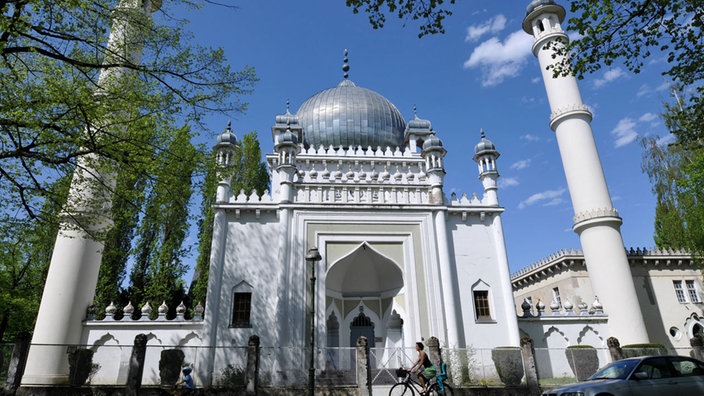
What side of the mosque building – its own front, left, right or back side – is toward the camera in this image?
front

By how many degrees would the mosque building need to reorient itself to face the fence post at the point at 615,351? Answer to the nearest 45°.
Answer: approximately 90° to its left

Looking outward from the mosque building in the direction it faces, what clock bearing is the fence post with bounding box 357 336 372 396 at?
The fence post is roughly at 12 o'clock from the mosque building.

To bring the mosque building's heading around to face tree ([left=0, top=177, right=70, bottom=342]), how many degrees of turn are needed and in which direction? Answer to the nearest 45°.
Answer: approximately 90° to its right

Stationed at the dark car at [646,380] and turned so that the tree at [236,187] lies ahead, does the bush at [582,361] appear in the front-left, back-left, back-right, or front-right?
front-right

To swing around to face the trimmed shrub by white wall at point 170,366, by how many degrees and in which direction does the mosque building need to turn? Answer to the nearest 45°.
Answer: approximately 45° to its right

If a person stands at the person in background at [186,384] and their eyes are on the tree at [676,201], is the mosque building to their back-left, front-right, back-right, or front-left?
front-left

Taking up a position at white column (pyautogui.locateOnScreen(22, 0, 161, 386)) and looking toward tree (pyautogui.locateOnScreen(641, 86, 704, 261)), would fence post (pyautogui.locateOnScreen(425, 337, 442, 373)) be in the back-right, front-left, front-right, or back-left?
front-right

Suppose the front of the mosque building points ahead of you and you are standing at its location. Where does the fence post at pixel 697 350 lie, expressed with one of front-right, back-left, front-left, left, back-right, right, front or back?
left

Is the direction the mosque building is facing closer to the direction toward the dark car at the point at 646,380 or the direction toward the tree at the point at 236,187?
the dark car

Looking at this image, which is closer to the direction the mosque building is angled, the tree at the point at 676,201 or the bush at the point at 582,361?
the bush

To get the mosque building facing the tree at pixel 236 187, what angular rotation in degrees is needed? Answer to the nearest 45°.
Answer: approximately 135° to its right

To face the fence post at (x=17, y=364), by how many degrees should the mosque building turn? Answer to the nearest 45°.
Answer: approximately 45° to its right

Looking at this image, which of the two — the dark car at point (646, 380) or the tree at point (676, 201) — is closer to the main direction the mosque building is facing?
the dark car
